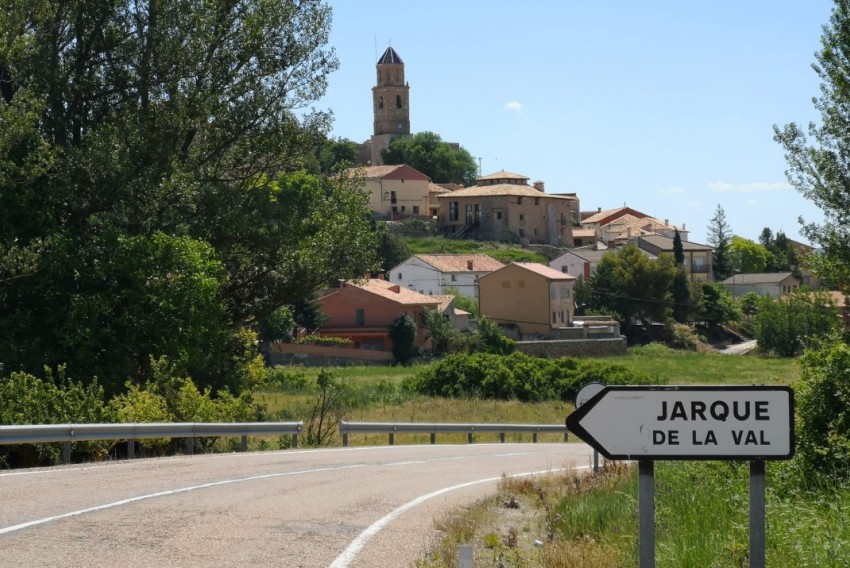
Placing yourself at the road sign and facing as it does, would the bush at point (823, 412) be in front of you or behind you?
behind

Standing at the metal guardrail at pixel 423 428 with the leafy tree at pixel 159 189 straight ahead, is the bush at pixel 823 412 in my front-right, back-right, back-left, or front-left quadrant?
back-left

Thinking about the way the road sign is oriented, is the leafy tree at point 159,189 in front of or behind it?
behind

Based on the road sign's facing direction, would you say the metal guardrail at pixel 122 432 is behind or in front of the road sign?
behind

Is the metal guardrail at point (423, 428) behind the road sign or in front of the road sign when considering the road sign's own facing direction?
behind

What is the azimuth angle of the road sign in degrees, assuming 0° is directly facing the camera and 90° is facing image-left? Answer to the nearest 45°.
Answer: approximately 0°
